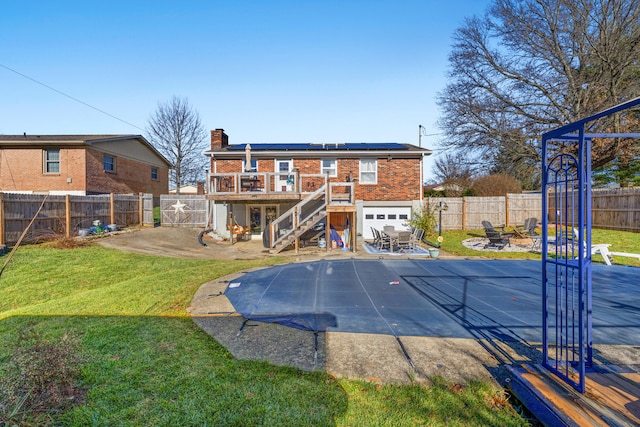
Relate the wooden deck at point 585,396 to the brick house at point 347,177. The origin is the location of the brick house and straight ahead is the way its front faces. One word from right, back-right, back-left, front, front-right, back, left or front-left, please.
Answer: back

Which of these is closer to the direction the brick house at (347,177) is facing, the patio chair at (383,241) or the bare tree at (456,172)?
the bare tree

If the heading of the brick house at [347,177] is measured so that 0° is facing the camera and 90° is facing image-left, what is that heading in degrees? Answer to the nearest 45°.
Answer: approximately 180°

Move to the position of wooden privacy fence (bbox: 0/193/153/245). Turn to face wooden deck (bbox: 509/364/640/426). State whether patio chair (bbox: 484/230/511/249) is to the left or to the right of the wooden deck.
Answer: left

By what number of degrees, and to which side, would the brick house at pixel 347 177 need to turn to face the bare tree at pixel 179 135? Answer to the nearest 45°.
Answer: approximately 45° to its left

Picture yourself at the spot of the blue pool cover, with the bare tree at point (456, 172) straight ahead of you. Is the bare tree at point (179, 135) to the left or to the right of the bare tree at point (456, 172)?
left

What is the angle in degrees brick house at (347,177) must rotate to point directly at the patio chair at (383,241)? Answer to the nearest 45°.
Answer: approximately 180°

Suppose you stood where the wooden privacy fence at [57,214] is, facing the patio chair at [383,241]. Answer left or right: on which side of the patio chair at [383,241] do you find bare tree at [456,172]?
left
